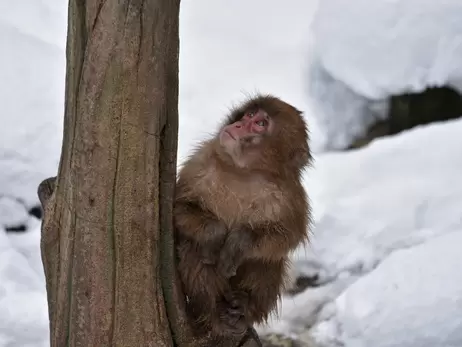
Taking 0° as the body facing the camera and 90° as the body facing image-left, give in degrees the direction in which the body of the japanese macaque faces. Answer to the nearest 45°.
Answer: approximately 0°
